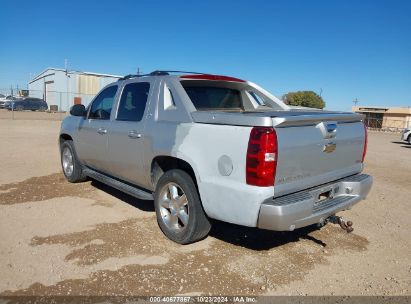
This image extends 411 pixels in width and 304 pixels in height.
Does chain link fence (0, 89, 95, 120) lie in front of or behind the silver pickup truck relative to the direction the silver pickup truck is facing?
in front

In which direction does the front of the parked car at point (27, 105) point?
to the viewer's left

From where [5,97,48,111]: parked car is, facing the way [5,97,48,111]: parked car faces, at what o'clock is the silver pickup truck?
The silver pickup truck is roughly at 9 o'clock from the parked car.

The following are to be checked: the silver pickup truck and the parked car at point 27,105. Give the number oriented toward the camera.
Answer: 0

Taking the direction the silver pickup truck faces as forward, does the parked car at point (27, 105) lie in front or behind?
in front

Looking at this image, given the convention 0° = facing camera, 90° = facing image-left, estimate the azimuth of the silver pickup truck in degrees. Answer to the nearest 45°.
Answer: approximately 135°

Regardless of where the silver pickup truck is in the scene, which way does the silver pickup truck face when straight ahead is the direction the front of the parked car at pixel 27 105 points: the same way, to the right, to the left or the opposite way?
to the right
